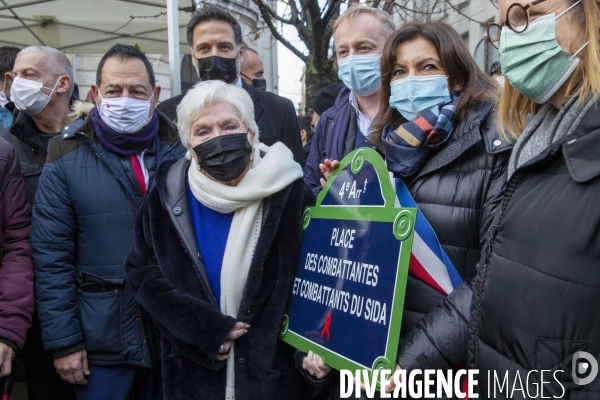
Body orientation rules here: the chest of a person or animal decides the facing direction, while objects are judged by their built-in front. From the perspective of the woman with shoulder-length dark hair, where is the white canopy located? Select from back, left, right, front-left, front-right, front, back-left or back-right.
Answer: right

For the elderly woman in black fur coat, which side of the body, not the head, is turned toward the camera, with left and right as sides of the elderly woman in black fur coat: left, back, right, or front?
front

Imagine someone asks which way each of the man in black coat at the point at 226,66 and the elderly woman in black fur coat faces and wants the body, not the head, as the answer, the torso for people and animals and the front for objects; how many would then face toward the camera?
2

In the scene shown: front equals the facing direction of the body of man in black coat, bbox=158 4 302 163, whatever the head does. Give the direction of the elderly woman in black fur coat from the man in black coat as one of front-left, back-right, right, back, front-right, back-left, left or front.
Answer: front

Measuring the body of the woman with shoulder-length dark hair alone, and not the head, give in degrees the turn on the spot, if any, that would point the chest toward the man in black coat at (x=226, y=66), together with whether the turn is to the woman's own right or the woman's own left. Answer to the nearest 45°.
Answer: approximately 90° to the woman's own right

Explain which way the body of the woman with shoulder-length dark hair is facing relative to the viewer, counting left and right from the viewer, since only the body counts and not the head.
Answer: facing the viewer and to the left of the viewer

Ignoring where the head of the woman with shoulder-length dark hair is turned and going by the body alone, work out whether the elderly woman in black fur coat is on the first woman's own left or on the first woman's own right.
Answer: on the first woman's own right

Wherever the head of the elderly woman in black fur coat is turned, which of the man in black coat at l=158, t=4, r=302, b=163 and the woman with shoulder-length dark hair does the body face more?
the woman with shoulder-length dark hair

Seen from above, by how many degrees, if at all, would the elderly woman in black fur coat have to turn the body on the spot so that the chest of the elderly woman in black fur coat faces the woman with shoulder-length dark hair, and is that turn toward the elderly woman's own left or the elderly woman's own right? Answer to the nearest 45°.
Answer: approximately 45° to the elderly woman's own left

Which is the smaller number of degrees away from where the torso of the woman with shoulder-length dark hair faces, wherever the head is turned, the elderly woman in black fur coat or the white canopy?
the elderly woman in black fur coat
